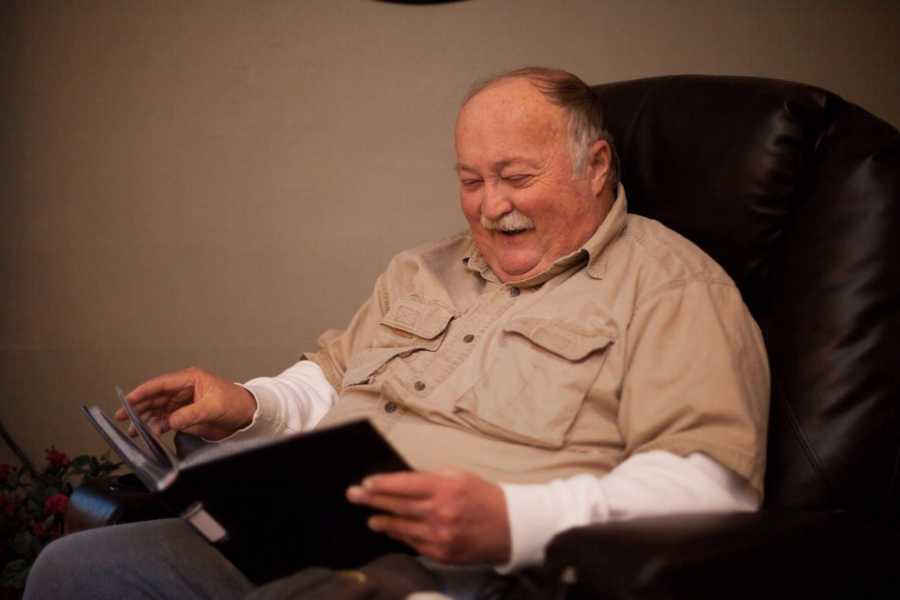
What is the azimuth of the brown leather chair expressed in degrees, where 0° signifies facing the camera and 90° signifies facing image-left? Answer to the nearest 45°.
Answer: approximately 45°

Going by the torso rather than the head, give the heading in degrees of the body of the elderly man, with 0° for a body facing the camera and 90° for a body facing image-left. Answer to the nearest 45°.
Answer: approximately 45°
